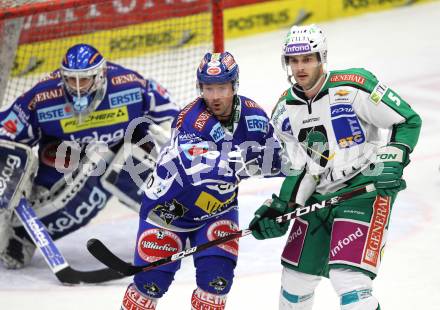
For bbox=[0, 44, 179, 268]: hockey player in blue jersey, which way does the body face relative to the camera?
toward the camera

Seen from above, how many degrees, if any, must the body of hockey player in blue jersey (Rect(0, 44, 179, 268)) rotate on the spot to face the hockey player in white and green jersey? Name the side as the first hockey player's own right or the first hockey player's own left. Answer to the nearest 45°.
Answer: approximately 45° to the first hockey player's own left

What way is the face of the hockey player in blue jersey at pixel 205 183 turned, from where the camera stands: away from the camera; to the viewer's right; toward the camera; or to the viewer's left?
toward the camera

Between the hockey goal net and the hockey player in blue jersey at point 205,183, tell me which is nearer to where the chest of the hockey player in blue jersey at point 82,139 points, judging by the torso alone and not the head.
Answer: the hockey player in blue jersey

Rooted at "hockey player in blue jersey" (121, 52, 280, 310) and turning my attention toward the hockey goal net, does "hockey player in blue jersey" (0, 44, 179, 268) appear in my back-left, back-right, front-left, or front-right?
front-left

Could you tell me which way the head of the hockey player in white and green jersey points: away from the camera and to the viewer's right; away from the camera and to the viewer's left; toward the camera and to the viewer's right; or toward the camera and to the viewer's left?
toward the camera and to the viewer's left

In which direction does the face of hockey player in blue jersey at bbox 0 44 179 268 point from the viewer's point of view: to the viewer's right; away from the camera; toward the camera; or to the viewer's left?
toward the camera

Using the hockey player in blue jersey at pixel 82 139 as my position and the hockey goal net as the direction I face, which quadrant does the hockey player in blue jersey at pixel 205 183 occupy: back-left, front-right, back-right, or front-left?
back-right

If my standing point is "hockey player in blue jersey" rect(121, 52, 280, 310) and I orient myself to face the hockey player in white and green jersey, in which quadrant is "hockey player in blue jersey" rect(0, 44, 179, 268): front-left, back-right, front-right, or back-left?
back-left

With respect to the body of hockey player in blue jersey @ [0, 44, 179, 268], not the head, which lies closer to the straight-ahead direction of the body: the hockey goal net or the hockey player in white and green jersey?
the hockey player in white and green jersey

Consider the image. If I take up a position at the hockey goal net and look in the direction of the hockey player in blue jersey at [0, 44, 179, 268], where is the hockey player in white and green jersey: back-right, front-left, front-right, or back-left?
front-left

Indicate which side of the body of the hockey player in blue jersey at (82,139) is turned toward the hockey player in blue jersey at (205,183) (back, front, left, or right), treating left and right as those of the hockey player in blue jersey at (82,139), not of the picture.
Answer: front

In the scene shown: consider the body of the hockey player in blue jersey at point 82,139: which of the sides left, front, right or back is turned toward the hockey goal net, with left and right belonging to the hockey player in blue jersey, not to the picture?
back
